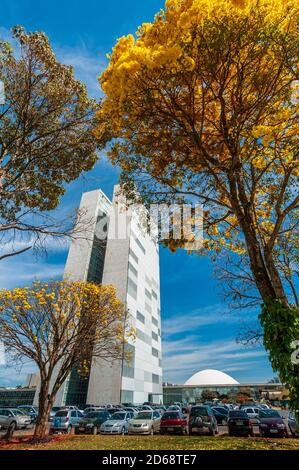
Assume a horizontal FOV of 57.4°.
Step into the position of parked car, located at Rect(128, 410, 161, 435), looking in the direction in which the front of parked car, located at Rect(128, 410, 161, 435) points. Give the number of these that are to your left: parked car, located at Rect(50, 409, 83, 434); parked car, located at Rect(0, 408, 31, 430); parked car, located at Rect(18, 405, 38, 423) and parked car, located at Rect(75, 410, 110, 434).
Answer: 0

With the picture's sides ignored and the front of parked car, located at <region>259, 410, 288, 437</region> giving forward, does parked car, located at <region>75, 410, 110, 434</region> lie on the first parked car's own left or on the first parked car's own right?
on the first parked car's own right

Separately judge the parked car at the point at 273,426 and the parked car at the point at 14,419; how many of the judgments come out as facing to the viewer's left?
0

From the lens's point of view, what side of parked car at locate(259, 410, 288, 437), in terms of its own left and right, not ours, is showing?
front

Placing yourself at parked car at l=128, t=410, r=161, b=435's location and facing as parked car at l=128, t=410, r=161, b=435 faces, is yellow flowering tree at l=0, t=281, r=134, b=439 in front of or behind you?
in front

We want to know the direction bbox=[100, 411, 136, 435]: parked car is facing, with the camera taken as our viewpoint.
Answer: facing the viewer and to the left of the viewer

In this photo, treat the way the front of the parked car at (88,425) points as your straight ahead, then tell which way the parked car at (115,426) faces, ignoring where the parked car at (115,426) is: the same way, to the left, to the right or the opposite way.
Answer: the same way

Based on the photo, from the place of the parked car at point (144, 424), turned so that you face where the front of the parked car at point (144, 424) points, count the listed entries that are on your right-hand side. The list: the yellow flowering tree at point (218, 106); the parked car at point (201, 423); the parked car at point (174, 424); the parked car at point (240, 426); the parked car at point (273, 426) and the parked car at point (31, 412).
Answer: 1

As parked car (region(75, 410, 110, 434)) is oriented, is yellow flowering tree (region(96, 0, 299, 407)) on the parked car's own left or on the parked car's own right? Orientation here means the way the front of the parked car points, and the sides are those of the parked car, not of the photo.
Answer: on the parked car's own left

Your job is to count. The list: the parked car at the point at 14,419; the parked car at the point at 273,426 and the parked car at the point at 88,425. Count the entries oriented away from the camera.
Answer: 0

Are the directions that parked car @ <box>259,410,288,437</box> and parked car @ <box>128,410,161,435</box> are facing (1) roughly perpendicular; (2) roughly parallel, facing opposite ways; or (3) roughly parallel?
roughly parallel

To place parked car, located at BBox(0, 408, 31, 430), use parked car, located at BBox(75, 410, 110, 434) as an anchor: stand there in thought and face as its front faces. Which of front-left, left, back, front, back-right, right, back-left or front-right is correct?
right

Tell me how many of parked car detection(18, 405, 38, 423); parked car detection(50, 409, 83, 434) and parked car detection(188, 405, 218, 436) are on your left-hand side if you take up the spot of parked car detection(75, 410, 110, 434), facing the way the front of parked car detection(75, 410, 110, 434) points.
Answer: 1

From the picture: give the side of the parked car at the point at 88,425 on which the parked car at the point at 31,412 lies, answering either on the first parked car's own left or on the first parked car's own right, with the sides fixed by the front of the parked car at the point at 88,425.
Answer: on the first parked car's own right
